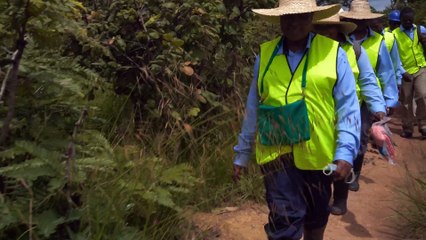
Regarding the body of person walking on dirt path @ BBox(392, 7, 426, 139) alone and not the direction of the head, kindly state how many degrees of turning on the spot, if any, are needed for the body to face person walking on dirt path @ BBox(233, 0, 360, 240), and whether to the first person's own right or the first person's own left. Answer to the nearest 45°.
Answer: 0° — they already face them

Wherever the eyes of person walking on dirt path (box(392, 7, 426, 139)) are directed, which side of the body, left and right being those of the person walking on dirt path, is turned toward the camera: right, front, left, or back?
front

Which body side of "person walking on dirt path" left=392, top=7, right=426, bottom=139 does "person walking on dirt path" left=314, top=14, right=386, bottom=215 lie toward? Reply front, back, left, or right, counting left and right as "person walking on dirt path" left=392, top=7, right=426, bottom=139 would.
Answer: front

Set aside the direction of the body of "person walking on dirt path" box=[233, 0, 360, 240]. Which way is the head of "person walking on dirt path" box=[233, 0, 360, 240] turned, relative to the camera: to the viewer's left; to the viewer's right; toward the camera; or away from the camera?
toward the camera

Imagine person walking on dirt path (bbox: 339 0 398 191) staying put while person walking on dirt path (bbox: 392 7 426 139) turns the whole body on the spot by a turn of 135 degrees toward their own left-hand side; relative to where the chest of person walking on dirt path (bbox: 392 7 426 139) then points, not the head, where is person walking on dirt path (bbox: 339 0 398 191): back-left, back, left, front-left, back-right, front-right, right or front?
back-right
